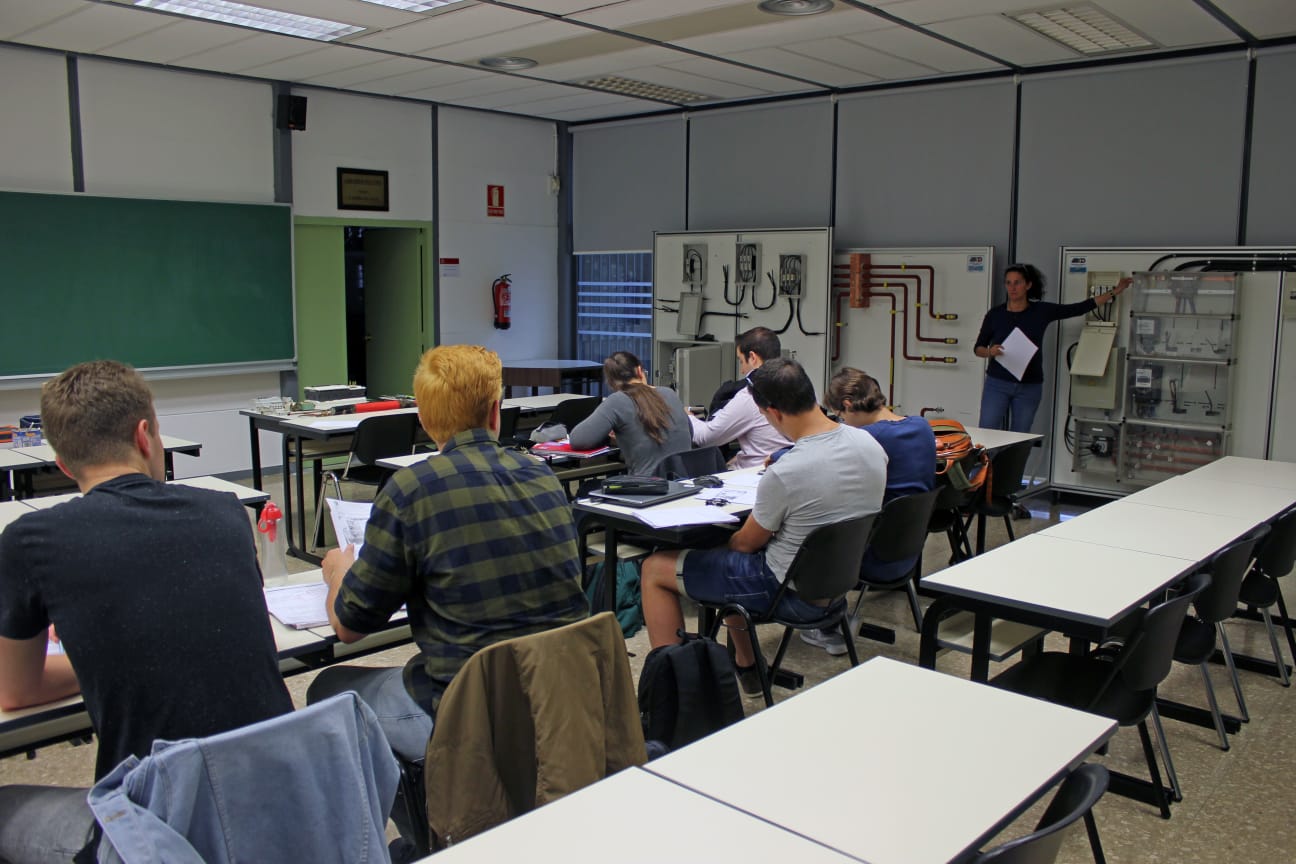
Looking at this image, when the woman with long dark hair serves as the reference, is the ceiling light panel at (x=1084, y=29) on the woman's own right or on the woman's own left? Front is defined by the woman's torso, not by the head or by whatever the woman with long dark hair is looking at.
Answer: on the woman's own right

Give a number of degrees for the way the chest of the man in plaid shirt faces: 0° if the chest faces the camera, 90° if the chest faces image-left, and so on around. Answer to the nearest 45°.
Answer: approximately 135°

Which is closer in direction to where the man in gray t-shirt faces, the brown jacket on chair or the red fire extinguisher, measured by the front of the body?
the red fire extinguisher

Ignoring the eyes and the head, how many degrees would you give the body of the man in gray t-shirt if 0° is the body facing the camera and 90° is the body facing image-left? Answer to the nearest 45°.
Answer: approximately 135°

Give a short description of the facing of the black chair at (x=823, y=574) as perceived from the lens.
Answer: facing away from the viewer and to the left of the viewer

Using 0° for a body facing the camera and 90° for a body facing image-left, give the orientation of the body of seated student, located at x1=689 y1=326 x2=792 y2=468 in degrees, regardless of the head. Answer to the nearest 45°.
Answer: approximately 90°

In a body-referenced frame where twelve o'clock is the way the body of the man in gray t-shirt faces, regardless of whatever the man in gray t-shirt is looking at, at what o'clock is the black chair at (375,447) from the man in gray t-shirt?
The black chair is roughly at 12 o'clock from the man in gray t-shirt.

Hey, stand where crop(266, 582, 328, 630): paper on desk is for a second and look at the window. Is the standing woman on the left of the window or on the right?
right

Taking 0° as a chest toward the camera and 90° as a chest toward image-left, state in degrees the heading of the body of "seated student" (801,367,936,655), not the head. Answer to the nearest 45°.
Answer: approximately 135°

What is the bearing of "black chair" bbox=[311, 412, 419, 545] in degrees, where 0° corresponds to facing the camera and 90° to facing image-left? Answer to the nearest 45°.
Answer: approximately 135°

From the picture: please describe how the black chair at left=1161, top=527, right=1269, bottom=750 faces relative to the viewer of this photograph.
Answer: facing away from the viewer and to the left of the viewer

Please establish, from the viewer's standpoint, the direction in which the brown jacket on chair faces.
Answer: facing away from the viewer and to the left of the viewer

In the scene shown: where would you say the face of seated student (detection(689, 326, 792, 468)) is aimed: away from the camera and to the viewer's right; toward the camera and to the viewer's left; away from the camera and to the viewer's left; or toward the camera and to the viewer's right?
away from the camera and to the viewer's left
